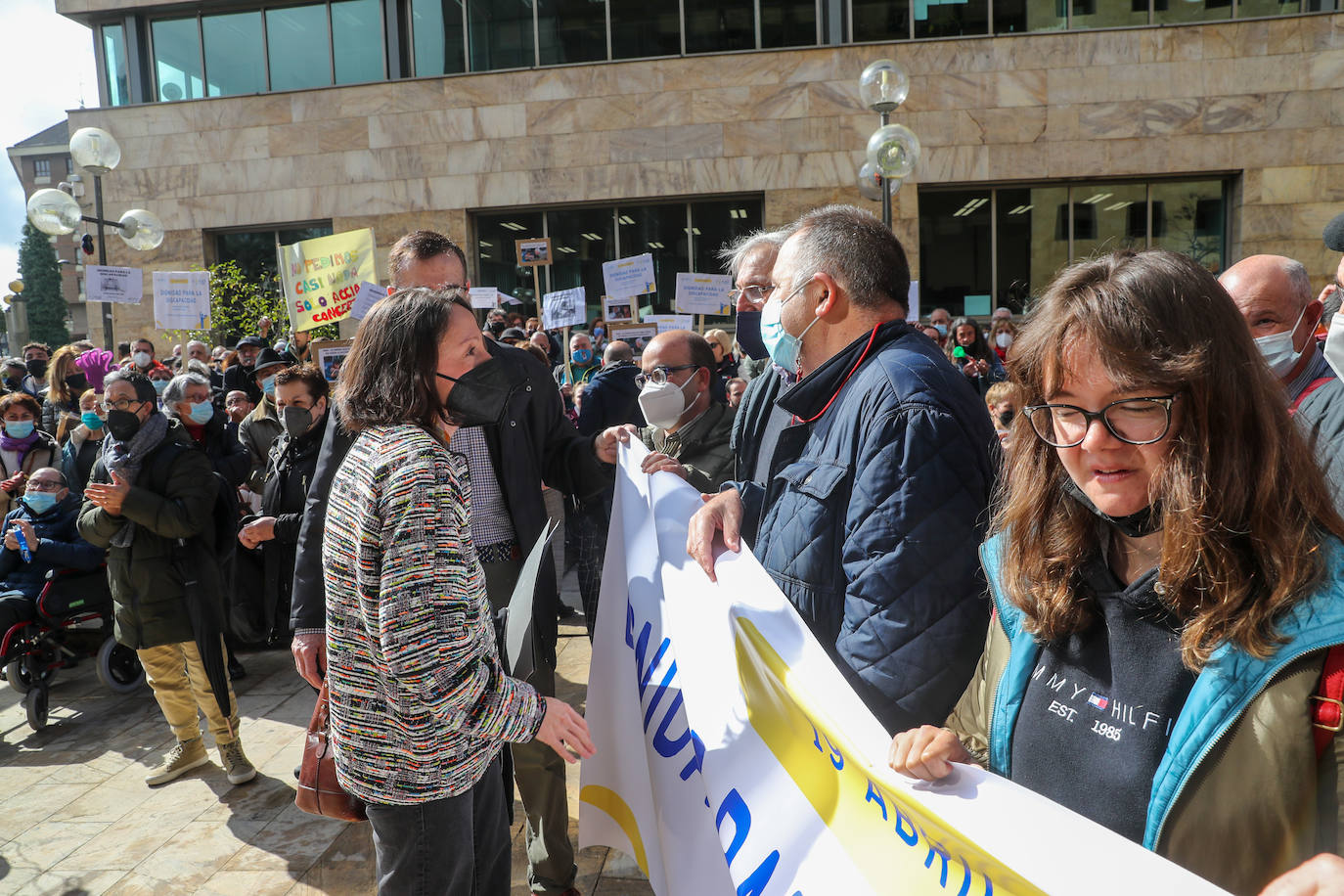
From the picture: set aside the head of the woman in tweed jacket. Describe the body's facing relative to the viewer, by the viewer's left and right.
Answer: facing to the right of the viewer

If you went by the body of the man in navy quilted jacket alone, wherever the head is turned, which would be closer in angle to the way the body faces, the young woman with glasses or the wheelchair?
the wheelchair

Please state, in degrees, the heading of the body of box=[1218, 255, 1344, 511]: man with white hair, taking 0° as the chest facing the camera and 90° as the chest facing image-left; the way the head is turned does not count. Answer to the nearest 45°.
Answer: approximately 45°

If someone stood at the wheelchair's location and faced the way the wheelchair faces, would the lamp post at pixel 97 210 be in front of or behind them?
behind

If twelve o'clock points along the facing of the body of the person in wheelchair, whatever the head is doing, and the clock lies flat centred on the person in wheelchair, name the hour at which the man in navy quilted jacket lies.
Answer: The man in navy quilted jacket is roughly at 10 o'clock from the person in wheelchair.

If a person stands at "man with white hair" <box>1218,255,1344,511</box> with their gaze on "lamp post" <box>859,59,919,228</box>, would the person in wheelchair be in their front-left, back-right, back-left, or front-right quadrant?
front-left

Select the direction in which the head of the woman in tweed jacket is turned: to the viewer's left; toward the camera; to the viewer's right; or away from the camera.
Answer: to the viewer's right

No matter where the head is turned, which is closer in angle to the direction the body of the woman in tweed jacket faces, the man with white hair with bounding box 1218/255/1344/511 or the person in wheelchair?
the man with white hair

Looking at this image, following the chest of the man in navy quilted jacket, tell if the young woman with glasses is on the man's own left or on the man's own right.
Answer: on the man's own left

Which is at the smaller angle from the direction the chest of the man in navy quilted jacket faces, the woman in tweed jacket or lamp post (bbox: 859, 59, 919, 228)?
the woman in tweed jacket

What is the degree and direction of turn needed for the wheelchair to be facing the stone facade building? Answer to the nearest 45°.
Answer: approximately 180°

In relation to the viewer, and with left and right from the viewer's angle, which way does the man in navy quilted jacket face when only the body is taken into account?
facing to the left of the viewer

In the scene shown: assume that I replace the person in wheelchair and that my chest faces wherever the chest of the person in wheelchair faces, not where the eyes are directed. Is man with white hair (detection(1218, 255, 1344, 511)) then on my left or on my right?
on my left

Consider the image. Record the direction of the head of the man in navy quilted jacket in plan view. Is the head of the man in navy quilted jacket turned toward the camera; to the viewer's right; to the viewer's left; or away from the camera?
to the viewer's left

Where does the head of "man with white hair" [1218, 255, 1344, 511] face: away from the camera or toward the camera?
toward the camera

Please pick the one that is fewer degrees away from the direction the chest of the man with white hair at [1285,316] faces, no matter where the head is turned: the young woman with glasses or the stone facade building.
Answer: the young woman with glasses
